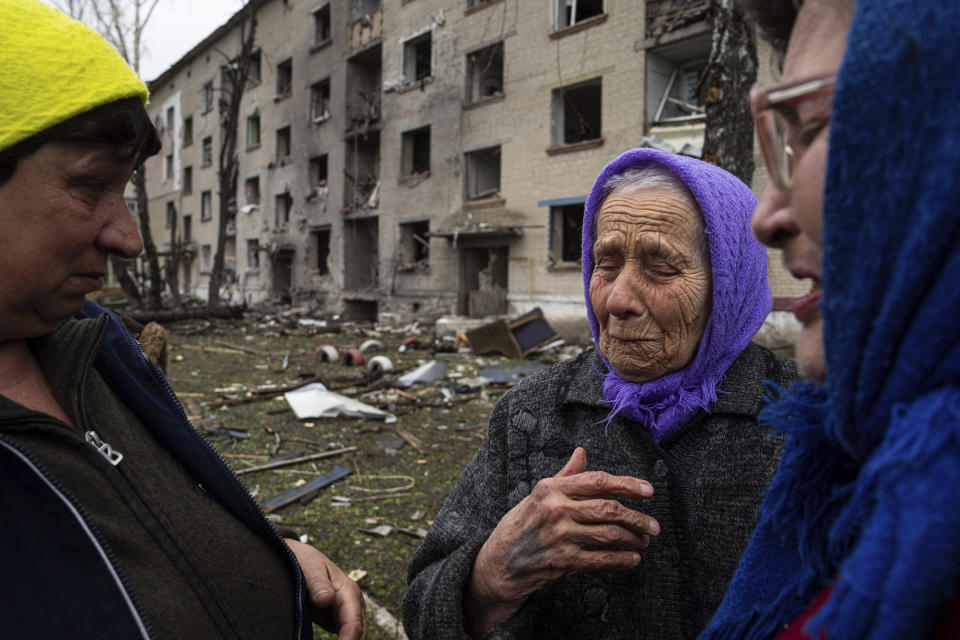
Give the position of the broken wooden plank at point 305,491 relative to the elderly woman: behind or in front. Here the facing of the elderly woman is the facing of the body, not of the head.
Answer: behind

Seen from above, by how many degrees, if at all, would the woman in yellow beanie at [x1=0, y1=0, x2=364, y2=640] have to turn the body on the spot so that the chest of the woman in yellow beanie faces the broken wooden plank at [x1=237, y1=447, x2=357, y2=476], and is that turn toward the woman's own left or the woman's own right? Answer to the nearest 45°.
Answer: approximately 135° to the woman's own left

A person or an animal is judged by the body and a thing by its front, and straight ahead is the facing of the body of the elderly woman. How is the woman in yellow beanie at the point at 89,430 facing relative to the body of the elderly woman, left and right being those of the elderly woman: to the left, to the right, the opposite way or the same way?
to the left

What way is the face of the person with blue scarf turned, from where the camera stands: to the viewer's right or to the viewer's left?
to the viewer's left

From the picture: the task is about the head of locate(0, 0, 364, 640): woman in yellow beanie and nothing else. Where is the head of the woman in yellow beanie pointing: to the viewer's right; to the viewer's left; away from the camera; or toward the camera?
to the viewer's right

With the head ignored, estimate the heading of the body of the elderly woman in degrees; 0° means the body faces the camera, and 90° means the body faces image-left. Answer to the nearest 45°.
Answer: approximately 0°

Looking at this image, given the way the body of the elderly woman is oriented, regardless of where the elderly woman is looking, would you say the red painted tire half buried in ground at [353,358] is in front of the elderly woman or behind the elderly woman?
behind

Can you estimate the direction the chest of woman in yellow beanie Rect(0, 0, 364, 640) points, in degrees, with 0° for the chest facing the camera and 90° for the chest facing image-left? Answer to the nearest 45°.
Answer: approximately 315°

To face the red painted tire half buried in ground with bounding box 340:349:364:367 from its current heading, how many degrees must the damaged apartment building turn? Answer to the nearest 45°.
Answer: approximately 45° to its left

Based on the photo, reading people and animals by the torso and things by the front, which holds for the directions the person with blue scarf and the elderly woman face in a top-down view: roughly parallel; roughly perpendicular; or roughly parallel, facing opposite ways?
roughly perpendicular

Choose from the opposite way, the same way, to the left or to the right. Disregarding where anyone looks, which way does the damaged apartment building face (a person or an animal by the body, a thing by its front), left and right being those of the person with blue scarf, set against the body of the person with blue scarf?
to the left

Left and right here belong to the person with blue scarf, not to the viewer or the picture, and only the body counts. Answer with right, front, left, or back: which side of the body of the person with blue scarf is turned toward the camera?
left
